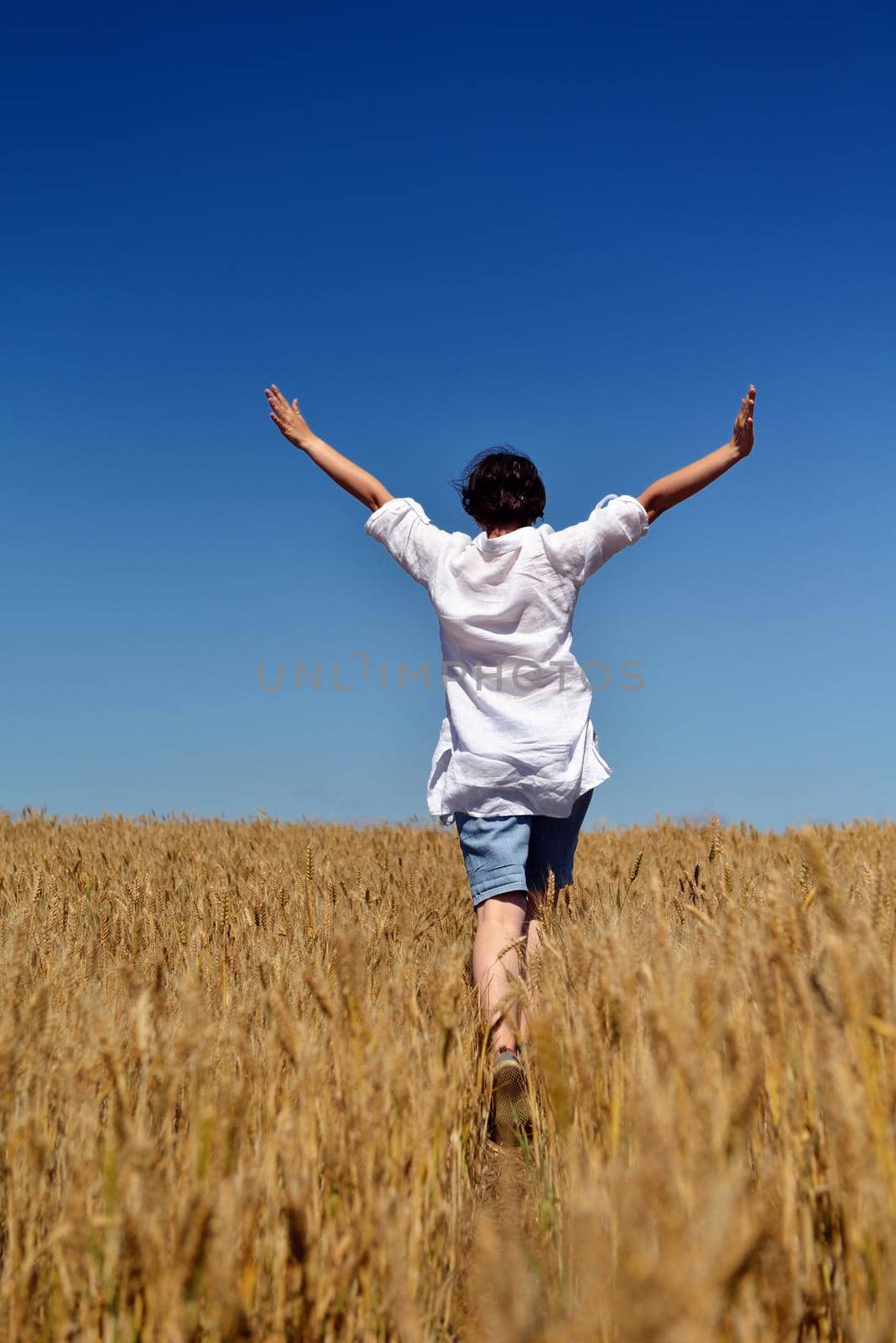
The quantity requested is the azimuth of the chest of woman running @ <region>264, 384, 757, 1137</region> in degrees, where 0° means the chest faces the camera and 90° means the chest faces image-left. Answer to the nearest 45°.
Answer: approximately 180°
